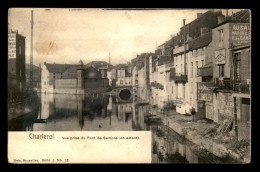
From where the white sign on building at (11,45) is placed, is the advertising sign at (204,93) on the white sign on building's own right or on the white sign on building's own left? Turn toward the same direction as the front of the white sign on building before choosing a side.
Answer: on the white sign on building's own left

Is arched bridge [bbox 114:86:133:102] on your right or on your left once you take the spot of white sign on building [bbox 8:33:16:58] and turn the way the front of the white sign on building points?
on your left
